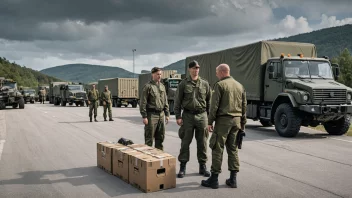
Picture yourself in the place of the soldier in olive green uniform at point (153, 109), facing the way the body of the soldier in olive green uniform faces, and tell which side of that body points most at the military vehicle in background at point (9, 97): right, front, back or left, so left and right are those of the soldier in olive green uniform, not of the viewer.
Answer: back

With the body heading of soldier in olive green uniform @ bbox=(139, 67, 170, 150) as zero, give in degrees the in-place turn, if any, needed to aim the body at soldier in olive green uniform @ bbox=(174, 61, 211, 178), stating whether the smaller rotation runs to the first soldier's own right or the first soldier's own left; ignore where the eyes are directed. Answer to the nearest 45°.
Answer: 0° — they already face them

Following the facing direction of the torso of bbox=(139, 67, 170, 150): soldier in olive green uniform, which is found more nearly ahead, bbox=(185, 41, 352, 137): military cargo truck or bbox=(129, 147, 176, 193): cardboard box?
the cardboard box

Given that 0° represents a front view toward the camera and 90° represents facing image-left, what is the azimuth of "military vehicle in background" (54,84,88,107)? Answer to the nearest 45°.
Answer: approximately 315°

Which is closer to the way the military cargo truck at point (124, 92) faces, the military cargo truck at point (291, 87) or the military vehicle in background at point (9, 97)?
the military vehicle in background

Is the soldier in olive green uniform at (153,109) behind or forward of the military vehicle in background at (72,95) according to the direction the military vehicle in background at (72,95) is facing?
forward

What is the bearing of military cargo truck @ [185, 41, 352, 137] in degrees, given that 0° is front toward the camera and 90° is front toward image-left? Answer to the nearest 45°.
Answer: approximately 315°
